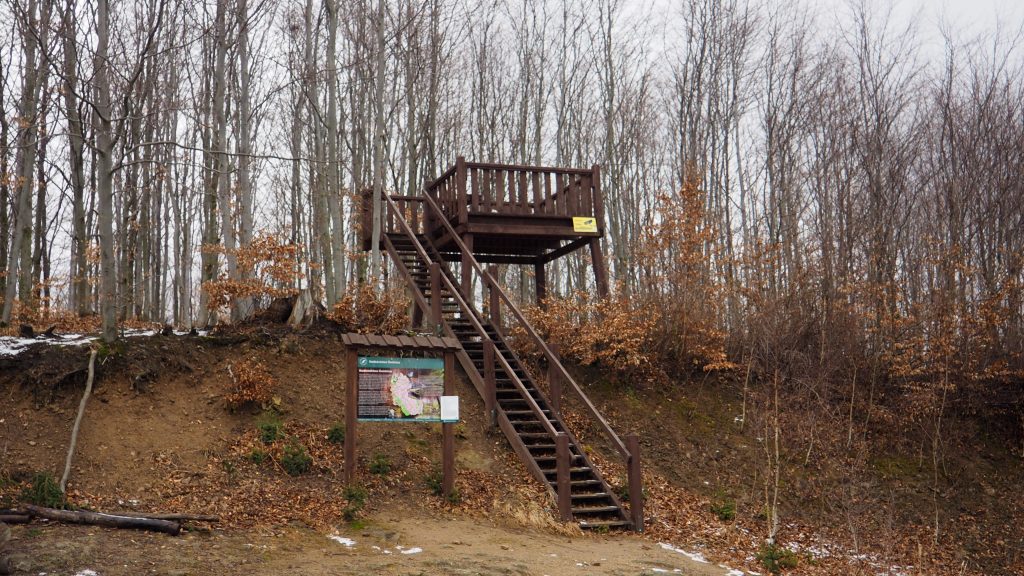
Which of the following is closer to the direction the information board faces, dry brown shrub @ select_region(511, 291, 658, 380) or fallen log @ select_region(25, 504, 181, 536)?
the fallen log

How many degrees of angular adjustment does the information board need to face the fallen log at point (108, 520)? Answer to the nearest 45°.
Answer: approximately 45° to its right

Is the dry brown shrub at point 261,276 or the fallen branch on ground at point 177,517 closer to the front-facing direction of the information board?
the fallen branch on ground

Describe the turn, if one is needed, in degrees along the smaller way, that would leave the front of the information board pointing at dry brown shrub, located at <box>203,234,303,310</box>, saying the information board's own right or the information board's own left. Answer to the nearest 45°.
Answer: approximately 135° to the information board's own right

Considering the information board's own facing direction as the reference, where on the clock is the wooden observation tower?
The wooden observation tower is roughly at 7 o'clock from the information board.

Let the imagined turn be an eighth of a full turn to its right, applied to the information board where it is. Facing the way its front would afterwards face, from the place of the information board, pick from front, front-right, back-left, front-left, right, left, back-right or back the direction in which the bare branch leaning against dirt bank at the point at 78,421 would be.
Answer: front-right

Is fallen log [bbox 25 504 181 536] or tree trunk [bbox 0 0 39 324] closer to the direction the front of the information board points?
the fallen log

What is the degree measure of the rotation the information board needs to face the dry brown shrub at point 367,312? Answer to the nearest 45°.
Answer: approximately 180°

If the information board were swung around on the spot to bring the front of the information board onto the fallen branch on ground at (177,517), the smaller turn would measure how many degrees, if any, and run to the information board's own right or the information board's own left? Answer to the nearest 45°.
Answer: approximately 45° to the information board's own right

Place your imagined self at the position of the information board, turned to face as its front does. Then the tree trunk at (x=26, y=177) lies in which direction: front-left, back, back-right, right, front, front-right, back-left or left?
back-right

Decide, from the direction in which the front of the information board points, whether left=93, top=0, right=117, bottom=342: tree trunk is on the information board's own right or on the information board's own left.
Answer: on the information board's own right

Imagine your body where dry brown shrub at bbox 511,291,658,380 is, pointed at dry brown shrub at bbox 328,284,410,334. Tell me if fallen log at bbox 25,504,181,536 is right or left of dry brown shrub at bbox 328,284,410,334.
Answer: left

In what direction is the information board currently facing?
toward the camera

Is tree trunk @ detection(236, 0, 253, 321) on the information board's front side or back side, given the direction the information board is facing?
on the back side

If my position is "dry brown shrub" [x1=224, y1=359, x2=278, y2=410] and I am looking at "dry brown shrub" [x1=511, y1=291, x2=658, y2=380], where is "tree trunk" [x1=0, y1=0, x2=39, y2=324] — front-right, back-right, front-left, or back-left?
back-left

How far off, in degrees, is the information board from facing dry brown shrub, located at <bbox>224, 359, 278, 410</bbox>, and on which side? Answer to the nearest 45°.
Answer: approximately 135° to its right
